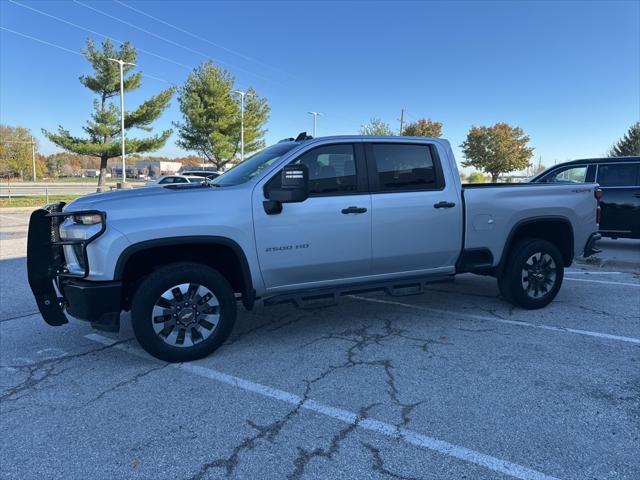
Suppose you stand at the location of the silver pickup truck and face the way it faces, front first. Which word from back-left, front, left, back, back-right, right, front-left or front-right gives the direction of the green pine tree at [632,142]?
back

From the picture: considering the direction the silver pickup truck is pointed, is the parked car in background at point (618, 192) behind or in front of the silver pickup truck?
behind

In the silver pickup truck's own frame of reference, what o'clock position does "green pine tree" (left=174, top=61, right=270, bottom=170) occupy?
The green pine tree is roughly at 4 o'clock from the silver pickup truck.

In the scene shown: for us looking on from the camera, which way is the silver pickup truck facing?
facing the viewer and to the left of the viewer

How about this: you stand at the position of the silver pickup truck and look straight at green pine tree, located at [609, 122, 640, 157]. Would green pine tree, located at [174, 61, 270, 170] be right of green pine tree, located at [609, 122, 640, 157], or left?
left

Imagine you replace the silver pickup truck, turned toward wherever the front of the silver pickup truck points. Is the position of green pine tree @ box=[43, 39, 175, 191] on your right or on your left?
on your right
